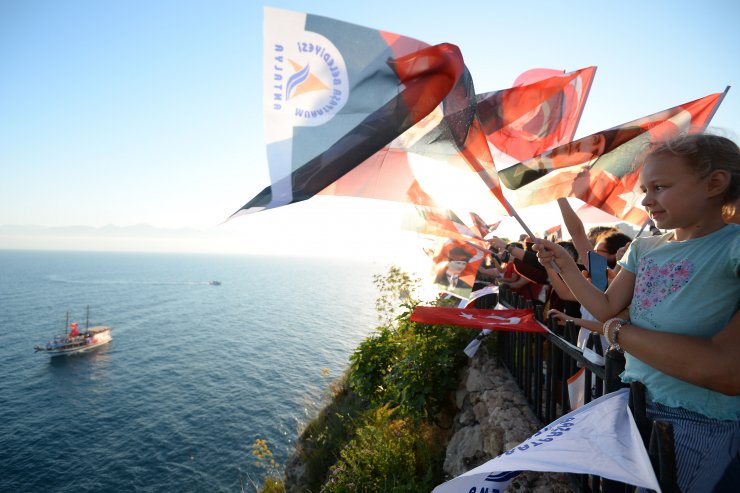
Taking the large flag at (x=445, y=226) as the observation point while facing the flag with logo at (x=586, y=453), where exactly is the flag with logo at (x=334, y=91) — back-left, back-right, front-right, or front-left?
front-right

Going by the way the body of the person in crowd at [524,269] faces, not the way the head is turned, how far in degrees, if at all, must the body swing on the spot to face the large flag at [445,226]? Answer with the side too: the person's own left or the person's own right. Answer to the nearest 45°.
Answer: approximately 45° to the person's own right

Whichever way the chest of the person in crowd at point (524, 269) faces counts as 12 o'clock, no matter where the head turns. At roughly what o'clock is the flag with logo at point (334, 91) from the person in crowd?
The flag with logo is roughly at 10 o'clock from the person in crowd.

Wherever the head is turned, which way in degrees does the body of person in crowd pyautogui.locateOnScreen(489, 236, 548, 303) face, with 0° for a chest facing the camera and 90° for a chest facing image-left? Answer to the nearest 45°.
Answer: approximately 90°

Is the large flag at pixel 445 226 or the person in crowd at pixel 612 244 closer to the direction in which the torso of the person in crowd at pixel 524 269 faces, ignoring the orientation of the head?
the large flag

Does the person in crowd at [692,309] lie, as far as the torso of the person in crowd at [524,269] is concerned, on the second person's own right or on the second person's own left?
on the second person's own left

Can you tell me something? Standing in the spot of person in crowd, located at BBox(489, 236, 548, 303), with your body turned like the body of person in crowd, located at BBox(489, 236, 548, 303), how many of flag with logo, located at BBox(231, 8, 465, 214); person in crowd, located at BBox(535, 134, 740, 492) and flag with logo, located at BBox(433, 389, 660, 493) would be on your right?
0

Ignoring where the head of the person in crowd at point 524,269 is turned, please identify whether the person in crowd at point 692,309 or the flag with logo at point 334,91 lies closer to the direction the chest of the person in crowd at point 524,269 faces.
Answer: the flag with logo
